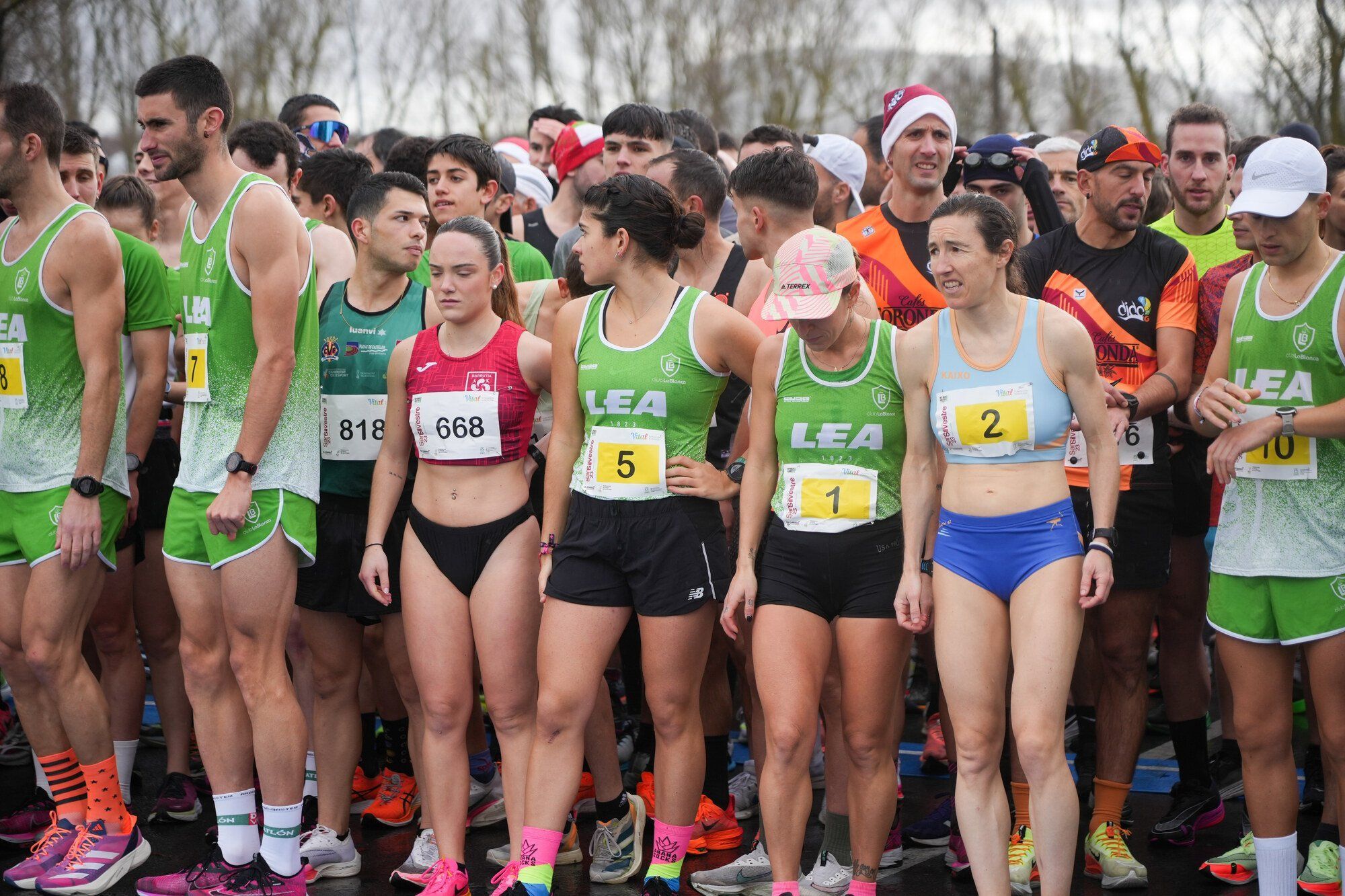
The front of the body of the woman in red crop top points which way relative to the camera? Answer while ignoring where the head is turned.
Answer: toward the camera

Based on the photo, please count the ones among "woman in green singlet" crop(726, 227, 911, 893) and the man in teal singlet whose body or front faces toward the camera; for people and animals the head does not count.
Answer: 2

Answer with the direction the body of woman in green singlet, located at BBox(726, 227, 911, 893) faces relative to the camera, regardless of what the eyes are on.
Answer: toward the camera

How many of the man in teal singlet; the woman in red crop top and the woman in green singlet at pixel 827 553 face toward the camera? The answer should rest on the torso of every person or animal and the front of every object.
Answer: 3

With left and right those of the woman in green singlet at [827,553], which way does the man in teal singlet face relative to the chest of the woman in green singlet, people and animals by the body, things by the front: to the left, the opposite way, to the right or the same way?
the same way

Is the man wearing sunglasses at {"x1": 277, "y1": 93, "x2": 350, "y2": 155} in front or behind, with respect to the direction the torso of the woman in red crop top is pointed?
behind

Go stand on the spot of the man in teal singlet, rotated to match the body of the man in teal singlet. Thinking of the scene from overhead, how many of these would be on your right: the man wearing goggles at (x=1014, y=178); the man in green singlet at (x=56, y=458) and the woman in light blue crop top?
1

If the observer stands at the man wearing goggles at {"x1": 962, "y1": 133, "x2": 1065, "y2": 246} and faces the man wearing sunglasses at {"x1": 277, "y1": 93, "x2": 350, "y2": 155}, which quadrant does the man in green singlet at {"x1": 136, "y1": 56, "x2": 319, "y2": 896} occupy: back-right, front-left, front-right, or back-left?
front-left

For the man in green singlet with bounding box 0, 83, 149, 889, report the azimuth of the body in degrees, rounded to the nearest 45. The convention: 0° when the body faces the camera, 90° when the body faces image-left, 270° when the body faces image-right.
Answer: approximately 45°

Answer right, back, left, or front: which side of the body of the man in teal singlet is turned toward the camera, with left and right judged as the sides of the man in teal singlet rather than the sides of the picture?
front

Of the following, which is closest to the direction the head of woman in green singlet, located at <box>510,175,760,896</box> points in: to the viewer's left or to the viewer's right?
to the viewer's left

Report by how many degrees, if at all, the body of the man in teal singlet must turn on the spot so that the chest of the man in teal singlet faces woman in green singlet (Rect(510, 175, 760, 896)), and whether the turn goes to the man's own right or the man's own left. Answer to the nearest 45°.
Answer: approximately 45° to the man's own left

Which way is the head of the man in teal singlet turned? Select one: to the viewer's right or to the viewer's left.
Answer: to the viewer's right

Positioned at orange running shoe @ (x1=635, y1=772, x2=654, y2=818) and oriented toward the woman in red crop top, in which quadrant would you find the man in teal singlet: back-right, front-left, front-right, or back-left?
front-right

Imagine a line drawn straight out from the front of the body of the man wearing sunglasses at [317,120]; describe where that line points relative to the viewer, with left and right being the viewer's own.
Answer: facing the viewer and to the right of the viewer
